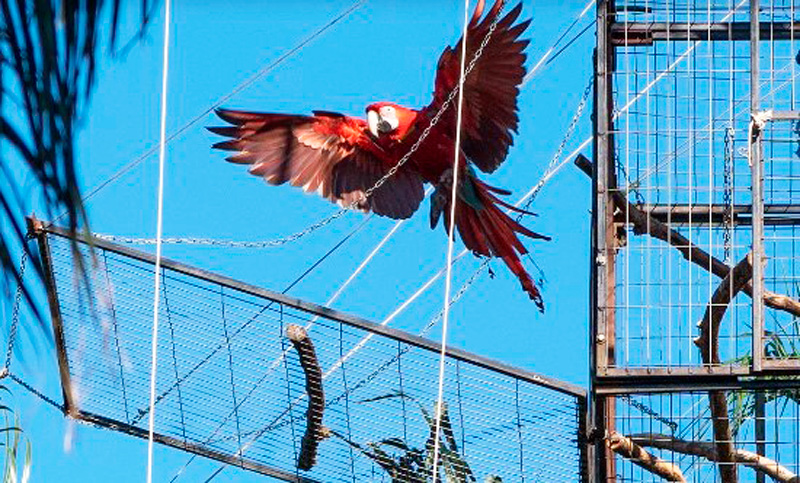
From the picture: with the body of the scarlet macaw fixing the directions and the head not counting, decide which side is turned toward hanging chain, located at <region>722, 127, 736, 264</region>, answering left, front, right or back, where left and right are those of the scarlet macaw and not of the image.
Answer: left

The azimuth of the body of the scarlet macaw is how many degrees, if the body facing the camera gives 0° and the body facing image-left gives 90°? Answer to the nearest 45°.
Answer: approximately 45°
